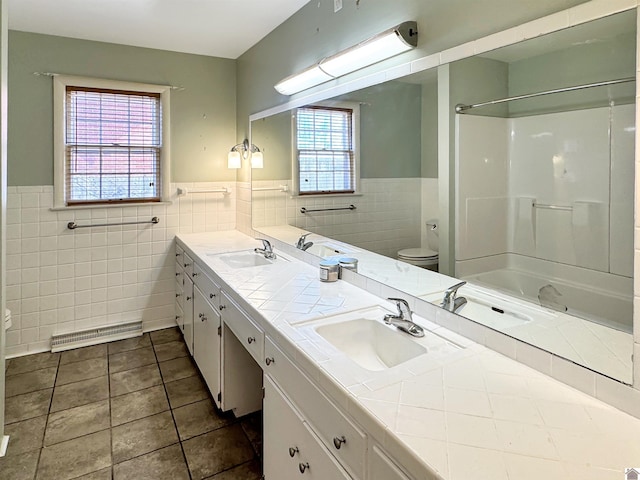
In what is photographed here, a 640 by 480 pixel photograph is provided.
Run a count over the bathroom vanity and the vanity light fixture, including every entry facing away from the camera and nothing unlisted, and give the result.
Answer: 0

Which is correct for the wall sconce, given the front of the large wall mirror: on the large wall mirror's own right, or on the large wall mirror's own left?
on the large wall mirror's own right

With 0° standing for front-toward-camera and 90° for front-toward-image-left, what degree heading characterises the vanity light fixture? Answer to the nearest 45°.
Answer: approximately 45°

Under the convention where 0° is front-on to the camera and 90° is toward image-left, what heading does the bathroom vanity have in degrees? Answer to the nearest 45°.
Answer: approximately 45°

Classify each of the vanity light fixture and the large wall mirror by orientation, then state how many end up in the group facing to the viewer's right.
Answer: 0

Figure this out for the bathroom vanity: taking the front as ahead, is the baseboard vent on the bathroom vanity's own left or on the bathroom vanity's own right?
on the bathroom vanity's own right
